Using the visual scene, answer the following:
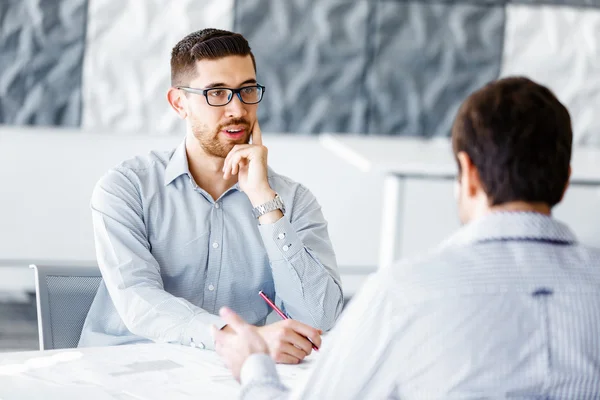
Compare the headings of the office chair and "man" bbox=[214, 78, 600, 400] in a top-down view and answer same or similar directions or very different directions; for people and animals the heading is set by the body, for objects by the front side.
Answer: very different directions

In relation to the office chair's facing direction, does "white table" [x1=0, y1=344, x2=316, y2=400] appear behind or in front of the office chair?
in front

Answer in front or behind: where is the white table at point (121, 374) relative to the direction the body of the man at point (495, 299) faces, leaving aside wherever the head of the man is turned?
in front

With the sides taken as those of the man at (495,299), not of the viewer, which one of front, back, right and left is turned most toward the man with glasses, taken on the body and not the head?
front

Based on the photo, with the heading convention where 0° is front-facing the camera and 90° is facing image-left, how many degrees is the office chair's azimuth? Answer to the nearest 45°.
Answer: approximately 315°

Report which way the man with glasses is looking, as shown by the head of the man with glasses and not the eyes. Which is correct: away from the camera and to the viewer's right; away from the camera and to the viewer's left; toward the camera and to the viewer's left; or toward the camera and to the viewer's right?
toward the camera and to the viewer's right

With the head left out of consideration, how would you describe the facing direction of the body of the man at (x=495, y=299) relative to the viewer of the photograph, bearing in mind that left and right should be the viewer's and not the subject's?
facing away from the viewer and to the left of the viewer

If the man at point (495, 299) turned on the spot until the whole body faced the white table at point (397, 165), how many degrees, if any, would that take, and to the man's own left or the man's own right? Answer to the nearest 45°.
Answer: approximately 45° to the man's own right

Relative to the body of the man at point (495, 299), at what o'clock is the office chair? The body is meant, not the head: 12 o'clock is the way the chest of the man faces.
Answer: The office chair is roughly at 12 o'clock from the man.
